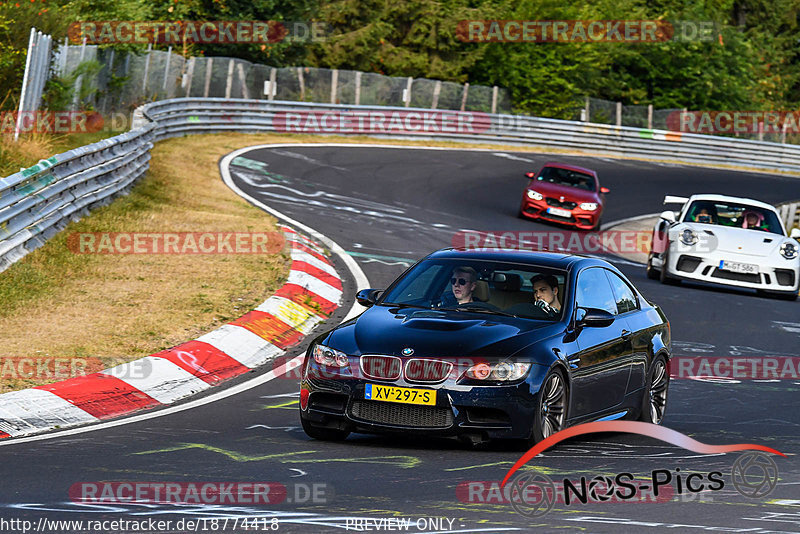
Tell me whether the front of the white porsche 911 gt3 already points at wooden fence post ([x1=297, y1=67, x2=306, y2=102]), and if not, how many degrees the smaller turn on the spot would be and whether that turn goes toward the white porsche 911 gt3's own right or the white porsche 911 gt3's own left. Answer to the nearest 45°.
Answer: approximately 135° to the white porsche 911 gt3's own right

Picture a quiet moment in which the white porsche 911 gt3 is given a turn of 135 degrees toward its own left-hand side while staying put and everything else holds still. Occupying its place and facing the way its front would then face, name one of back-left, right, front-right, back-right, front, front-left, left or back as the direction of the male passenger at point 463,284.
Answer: back-right

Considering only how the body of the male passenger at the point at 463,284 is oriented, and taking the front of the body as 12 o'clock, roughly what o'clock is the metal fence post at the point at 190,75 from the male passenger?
The metal fence post is roughly at 4 o'clock from the male passenger.

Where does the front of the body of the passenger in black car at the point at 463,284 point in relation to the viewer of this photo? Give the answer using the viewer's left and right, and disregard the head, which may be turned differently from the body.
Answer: facing the viewer and to the left of the viewer

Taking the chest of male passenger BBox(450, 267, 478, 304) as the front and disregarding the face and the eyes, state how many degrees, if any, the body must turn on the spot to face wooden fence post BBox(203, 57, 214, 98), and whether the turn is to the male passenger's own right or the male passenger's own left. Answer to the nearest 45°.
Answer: approximately 135° to the male passenger's own right

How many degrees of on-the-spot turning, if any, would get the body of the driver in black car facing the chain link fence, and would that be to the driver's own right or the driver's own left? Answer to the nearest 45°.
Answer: approximately 135° to the driver's own right

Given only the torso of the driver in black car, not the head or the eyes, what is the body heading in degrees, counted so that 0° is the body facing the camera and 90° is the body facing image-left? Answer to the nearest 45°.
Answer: approximately 45°

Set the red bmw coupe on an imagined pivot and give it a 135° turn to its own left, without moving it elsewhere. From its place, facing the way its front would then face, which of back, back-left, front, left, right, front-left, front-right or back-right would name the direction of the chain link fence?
left

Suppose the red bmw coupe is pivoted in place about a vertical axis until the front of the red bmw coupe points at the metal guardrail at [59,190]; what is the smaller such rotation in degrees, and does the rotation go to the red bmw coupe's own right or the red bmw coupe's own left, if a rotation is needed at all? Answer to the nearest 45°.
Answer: approximately 45° to the red bmw coupe's own right

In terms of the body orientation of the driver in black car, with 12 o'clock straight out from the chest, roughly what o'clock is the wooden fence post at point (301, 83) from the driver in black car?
The wooden fence post is roughly at 4 o'clock from the driver in black car.

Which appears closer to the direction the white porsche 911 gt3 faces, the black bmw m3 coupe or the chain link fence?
the black bmw m3 coupe

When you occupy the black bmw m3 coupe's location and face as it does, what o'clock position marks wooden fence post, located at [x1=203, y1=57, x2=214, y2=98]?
The wooden fence post is roughly at 4 o'clock from the black bmw m3 coupe.

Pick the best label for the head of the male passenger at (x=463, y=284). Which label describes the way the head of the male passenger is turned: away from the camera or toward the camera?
toward the camera

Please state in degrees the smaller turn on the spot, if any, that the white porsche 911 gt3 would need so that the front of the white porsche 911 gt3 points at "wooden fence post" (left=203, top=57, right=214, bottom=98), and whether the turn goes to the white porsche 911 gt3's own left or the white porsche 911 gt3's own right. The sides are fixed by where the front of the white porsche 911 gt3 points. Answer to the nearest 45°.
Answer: approximately 135° to the white porsche 911 gt3's own right

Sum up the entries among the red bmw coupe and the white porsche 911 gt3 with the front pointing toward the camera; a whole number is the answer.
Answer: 2

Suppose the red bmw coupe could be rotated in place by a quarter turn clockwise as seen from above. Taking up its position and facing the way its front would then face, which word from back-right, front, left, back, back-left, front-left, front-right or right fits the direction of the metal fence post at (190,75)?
front-right

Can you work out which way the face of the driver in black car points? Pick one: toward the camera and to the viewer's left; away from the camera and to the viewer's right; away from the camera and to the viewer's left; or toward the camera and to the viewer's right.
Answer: toward the camera and to the viewer's left

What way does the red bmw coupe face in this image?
toward the camera
